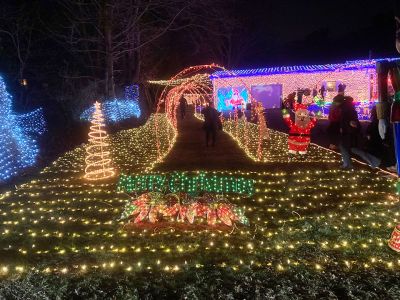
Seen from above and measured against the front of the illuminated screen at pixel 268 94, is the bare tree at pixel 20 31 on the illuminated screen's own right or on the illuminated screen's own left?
on the illuminated screen's own right

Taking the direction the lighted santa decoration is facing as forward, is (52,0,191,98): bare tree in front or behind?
behind

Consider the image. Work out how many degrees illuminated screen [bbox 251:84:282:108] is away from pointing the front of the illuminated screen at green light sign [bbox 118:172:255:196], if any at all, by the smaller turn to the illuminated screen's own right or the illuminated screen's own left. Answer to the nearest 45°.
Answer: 0° — it already faces it

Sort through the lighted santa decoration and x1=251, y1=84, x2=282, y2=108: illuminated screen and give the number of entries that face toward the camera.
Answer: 2

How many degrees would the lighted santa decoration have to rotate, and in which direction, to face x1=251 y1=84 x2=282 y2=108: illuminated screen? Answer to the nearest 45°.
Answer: approximately 180°

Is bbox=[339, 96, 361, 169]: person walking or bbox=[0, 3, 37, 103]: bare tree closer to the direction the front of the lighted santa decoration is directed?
the person walking

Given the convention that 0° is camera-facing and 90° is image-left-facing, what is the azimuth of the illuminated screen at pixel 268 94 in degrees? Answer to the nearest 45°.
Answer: approximately 0°
